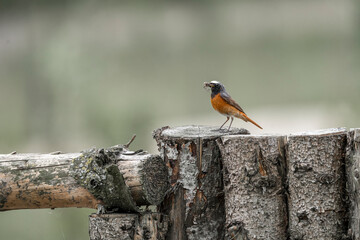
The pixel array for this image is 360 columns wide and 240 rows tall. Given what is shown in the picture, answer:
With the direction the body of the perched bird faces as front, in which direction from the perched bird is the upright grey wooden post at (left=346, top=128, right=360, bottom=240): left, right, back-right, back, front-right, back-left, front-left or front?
back-left

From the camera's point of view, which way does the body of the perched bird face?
to the viewer's left

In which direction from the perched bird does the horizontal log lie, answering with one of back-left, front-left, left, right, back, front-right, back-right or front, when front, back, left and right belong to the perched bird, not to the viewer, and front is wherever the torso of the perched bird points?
front-left
